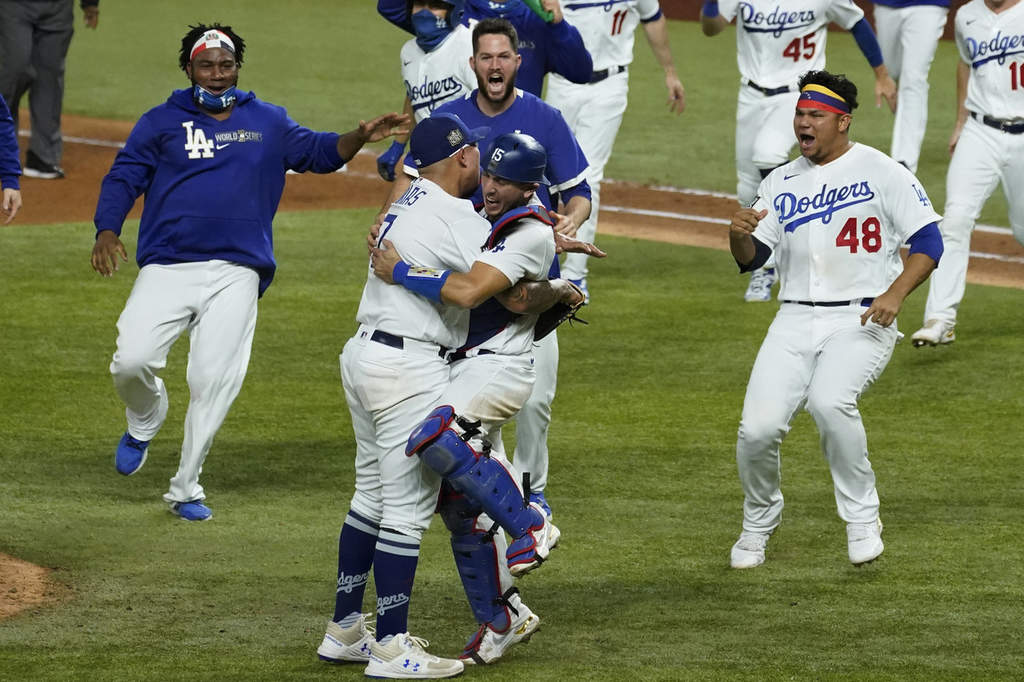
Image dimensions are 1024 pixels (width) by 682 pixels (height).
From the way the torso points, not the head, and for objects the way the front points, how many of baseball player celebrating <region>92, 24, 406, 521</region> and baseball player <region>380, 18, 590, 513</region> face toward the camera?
2

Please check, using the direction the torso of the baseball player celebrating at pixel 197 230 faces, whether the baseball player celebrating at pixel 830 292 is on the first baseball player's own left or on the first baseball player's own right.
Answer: on the first baseball player's own left

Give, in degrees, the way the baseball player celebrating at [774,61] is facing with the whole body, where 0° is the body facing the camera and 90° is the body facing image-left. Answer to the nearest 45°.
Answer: approximately 0°

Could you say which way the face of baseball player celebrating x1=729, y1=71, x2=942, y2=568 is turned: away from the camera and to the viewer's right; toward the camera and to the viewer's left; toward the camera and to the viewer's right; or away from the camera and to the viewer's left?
toward the camera and to the viewer's left

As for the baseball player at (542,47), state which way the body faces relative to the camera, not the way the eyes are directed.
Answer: toward the camera

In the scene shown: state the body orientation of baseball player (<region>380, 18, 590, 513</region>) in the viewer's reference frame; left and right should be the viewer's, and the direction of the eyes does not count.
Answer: facing the viewer

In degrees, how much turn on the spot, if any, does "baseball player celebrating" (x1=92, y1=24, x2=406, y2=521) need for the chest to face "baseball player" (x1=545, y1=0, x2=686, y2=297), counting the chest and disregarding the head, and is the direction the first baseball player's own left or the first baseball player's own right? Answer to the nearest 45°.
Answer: approximately 135° to the first baseball player's own left

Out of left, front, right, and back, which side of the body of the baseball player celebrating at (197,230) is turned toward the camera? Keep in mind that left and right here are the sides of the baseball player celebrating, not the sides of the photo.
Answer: front

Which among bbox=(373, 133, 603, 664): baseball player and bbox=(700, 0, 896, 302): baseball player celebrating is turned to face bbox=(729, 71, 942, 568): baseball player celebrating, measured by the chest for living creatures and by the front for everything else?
bbox=(700, 0, 896, 302): baseball player celebrating

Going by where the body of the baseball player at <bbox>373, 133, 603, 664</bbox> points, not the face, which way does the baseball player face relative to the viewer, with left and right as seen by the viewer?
facing the viewer and to the left of the viewer

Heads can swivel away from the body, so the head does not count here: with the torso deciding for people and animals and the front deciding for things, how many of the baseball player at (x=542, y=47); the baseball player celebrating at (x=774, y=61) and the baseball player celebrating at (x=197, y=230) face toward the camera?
3

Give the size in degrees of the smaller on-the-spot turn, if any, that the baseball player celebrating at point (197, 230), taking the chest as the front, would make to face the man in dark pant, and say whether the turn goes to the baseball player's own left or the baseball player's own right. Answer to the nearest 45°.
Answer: approximately 180°

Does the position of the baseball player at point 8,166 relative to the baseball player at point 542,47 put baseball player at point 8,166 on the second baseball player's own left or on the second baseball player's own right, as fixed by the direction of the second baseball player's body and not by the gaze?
on the second baseball player's own right
